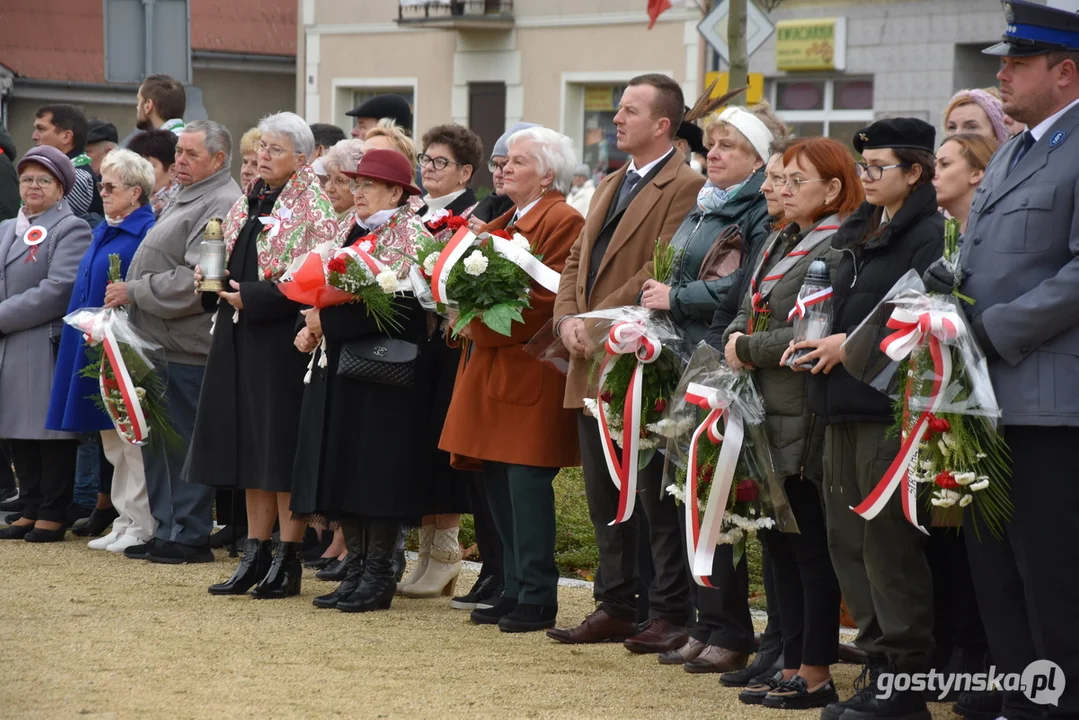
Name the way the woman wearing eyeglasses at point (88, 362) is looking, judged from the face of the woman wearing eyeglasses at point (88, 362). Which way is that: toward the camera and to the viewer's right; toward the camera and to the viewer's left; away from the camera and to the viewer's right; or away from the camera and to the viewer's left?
toward the camera and to the viewer's left

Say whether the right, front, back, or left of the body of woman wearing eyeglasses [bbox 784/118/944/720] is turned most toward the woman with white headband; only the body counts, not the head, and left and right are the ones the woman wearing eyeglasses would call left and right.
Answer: right

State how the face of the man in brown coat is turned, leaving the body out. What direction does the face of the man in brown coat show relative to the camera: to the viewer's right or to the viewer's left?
to the viewer's left

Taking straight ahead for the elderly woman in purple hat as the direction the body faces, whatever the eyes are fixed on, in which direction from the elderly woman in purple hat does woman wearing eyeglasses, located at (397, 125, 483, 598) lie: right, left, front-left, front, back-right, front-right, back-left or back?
left

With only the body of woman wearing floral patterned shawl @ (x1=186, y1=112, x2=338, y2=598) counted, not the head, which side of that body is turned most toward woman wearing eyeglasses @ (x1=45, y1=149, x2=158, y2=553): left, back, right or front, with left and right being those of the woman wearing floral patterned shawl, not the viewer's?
right

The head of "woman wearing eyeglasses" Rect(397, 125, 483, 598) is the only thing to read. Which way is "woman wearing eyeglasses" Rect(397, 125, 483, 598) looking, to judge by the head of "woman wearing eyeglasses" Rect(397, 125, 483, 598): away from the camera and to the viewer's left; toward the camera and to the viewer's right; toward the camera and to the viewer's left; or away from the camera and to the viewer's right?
toward the camera and to the viewer's left

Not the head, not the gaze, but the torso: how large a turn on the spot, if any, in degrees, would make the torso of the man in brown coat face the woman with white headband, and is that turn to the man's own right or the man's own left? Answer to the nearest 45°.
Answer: approximately 90° to the man's own left

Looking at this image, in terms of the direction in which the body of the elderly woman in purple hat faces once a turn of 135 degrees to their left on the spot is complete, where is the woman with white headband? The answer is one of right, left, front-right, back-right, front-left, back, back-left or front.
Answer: front-right

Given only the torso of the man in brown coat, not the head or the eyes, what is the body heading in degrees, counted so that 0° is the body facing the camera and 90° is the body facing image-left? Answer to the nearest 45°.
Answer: approximately 45°
